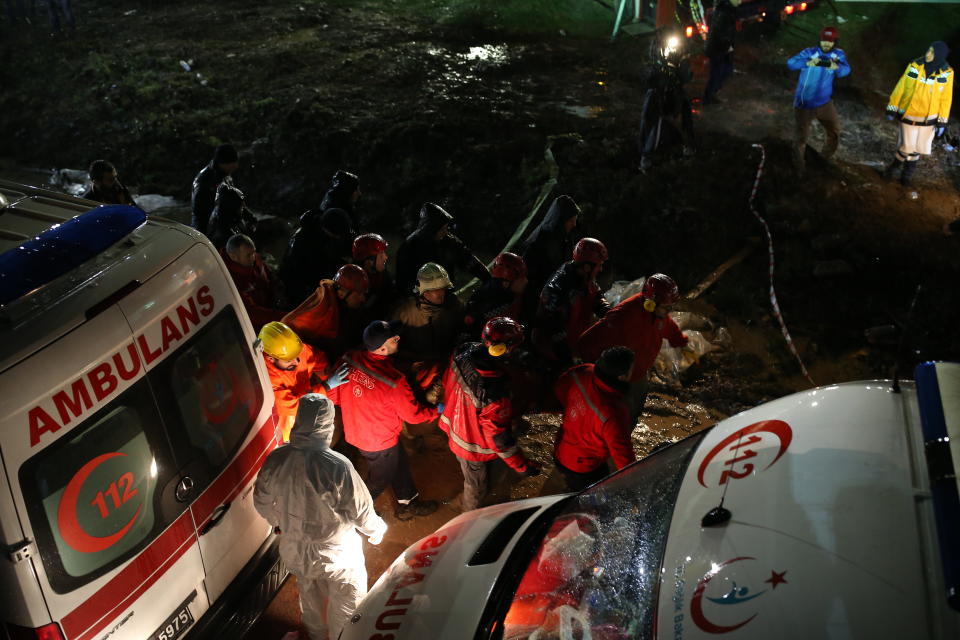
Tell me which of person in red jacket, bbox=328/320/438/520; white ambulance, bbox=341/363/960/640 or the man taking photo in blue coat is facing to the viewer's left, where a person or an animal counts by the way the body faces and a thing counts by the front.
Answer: the white ambulance

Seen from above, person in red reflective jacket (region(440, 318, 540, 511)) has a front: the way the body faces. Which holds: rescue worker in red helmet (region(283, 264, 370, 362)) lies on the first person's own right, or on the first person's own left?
on the first person's own left

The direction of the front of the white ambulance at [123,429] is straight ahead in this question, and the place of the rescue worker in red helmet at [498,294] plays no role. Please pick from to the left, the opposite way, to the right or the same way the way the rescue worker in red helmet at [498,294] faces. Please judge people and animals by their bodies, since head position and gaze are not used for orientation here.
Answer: the opposite way

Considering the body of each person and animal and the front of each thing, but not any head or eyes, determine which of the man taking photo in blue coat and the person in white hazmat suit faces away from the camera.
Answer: the person in white hazmat suit

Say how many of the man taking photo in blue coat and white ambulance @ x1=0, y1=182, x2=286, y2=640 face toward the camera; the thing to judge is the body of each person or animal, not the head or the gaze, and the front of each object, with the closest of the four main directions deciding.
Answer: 1

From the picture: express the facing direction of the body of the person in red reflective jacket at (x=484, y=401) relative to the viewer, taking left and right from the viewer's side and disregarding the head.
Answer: facing away from the viewer and to the right of the viewer

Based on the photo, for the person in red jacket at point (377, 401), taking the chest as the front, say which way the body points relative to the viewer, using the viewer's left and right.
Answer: facing away from the viewer and to the right of the viewer

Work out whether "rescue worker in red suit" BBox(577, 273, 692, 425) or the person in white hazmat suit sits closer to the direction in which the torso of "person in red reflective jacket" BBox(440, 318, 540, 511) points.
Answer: the rescue worker in red suit

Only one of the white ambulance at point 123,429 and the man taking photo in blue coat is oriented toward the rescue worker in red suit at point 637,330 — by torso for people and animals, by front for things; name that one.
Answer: the man taking photo in blue coat
